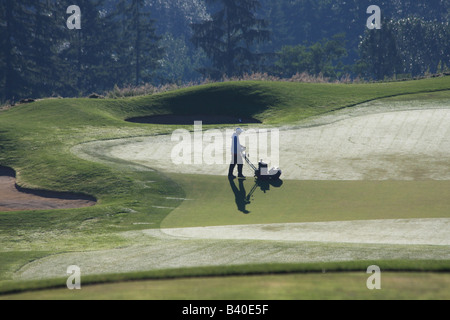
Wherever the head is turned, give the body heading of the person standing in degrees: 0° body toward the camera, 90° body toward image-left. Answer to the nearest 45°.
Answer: approximately 270°
